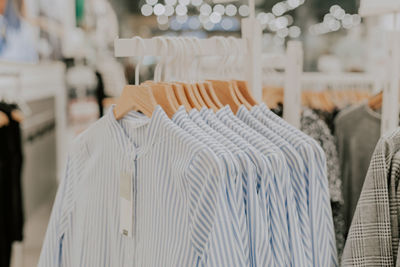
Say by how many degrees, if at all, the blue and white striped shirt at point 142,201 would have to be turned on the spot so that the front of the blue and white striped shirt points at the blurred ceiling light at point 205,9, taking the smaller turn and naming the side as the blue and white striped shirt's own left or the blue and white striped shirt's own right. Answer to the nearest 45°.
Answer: approximately 180°

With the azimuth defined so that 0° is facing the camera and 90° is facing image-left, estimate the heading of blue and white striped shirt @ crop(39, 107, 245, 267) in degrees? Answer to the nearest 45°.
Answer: approximately 0°

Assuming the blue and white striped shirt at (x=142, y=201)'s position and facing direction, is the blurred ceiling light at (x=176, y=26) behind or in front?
behind

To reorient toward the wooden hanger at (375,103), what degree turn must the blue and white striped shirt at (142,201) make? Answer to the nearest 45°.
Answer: approximately 135° to its left

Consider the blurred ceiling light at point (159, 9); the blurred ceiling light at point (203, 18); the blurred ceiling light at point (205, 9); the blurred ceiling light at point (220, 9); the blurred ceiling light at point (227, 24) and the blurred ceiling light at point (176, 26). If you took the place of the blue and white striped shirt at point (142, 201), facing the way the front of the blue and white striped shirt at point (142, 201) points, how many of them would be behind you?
6

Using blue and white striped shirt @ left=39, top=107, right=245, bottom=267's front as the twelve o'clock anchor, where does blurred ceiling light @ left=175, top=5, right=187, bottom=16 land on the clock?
The blurred ceiling light is roughly at 6 o'clock from the blue and white striped shirt.

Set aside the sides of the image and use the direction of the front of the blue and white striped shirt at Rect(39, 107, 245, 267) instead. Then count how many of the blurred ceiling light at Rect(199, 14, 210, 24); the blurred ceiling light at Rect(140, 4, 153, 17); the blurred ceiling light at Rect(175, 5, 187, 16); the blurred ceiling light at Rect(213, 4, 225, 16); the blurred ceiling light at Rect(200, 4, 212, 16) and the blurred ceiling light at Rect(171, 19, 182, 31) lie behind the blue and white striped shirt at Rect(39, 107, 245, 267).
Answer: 6

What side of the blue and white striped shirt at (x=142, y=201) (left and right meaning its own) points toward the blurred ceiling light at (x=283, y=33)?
back
